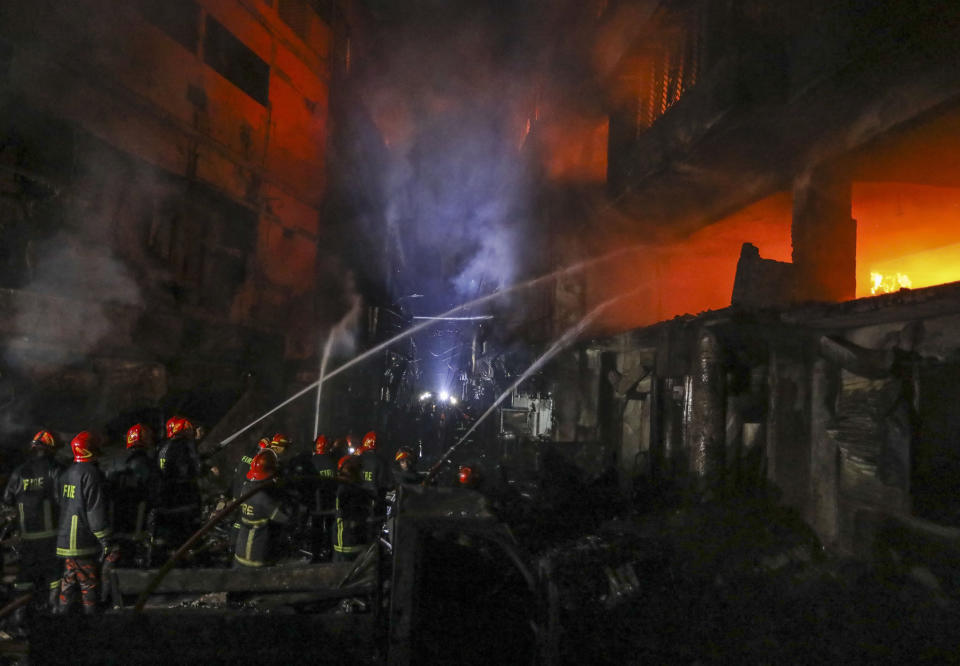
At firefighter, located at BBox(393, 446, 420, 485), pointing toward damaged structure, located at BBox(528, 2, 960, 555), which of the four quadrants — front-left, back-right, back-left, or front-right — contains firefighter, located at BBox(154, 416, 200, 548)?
back-right

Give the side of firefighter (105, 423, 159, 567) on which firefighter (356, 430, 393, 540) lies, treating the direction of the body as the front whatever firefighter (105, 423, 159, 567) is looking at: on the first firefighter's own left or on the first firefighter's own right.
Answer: on the first firefighter's own right

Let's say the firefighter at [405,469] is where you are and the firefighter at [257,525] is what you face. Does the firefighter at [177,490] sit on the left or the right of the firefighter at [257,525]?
right

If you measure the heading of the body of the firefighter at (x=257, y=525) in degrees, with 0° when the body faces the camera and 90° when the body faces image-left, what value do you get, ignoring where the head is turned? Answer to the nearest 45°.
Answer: approximately 225°

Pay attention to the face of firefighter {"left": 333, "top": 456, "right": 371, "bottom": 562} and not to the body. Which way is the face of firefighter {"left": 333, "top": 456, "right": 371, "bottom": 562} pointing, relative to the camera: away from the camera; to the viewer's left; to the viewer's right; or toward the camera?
away from the camera

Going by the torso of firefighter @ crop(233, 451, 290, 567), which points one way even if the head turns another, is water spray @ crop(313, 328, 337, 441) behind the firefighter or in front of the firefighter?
in front

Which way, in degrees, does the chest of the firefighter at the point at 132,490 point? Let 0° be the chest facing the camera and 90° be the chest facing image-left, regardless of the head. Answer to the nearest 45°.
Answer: approximately 180°

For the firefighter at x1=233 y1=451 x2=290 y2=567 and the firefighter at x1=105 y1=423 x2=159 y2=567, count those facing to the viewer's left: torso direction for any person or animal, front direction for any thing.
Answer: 0

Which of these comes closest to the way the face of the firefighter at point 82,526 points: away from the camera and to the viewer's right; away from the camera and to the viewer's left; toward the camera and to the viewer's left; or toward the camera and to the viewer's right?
away from the camera and to the viewer's right

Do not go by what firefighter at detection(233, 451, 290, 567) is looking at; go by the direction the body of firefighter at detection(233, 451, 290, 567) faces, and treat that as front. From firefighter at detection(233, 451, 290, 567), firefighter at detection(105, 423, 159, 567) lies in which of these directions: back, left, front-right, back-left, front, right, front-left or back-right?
left
